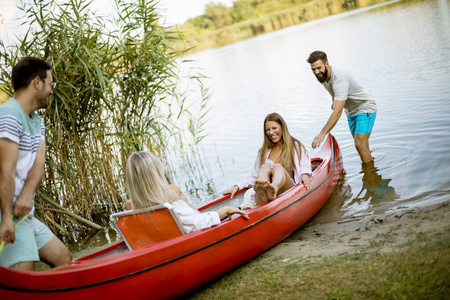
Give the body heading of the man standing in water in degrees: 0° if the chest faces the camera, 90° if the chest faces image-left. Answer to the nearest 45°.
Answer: approximately 45°

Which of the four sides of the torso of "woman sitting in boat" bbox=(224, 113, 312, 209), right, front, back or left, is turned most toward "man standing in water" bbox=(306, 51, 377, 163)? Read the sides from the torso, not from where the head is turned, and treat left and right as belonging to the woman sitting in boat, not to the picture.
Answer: back

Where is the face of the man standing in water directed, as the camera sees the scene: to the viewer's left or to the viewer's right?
to the viewer's left

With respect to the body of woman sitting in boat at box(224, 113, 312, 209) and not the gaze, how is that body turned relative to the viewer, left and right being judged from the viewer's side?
facing the viewer and to the left of the viewer

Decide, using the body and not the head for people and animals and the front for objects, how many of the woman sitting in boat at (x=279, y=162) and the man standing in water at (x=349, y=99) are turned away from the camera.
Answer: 0

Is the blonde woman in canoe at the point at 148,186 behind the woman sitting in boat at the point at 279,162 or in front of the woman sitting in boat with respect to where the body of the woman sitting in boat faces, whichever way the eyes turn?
in front

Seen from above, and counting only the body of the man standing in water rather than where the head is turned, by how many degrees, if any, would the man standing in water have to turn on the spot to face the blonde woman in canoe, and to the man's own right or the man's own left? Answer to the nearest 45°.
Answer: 0° — they already face them

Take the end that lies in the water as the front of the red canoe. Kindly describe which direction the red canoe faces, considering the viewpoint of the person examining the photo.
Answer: facing away from the viewer and to the right of the viewer
